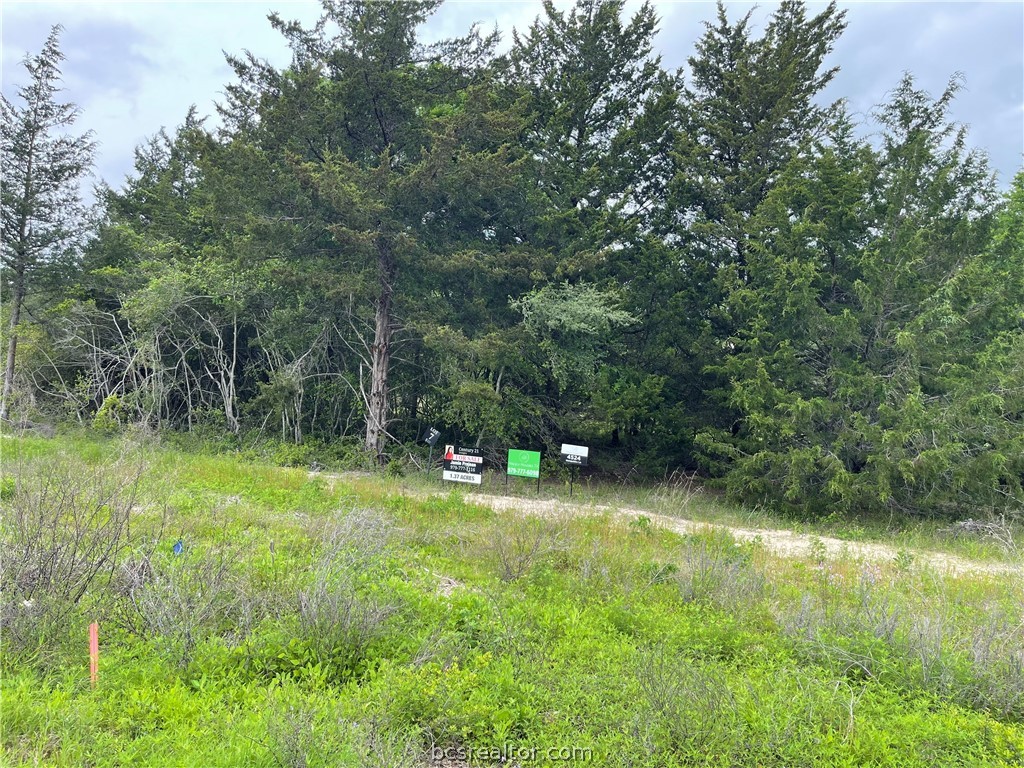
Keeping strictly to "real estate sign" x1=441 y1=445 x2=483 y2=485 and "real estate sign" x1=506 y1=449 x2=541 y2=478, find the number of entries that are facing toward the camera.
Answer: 2

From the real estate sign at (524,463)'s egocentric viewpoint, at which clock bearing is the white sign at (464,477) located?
The white sign is roughly at 3 o'clock from the real estate sign.

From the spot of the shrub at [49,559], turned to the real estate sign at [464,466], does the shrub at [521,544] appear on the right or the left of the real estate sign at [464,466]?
right

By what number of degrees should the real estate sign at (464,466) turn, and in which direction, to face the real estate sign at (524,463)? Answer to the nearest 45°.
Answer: approximately 90° to its left

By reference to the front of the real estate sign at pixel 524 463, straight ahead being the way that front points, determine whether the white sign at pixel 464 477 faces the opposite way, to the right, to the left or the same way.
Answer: the same way

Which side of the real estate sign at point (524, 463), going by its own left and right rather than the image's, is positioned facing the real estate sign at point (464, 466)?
right

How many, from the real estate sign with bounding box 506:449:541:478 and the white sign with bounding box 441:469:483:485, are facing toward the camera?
2

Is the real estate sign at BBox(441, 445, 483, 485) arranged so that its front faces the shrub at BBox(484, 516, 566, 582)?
yes

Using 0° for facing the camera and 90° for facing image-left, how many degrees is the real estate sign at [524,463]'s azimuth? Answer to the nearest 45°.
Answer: approximately 0°

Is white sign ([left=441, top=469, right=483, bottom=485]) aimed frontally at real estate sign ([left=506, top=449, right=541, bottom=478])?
no

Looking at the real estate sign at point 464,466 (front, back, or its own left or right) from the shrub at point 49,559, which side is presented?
front

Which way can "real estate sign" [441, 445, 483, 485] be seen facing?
toward the camera

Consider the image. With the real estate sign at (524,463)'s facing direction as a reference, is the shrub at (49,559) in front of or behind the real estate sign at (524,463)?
in front

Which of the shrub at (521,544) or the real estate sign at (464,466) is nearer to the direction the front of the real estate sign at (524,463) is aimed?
the shrub
